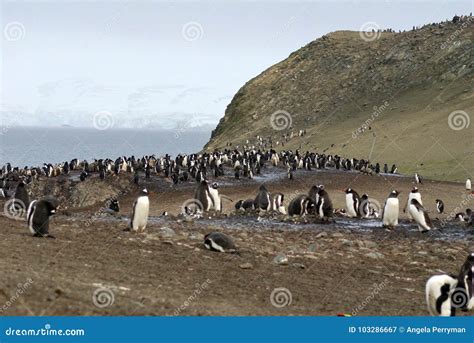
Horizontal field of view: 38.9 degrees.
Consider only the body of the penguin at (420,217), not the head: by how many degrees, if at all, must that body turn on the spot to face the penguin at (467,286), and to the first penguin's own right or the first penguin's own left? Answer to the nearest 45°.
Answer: approximately 45° to the first penguin's own left

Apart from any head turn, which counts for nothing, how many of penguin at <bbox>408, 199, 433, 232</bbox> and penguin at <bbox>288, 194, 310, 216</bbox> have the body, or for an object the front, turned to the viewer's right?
1

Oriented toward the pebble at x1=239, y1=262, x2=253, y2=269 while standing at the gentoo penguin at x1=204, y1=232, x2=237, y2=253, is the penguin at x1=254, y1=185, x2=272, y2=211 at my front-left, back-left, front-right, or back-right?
back-left
